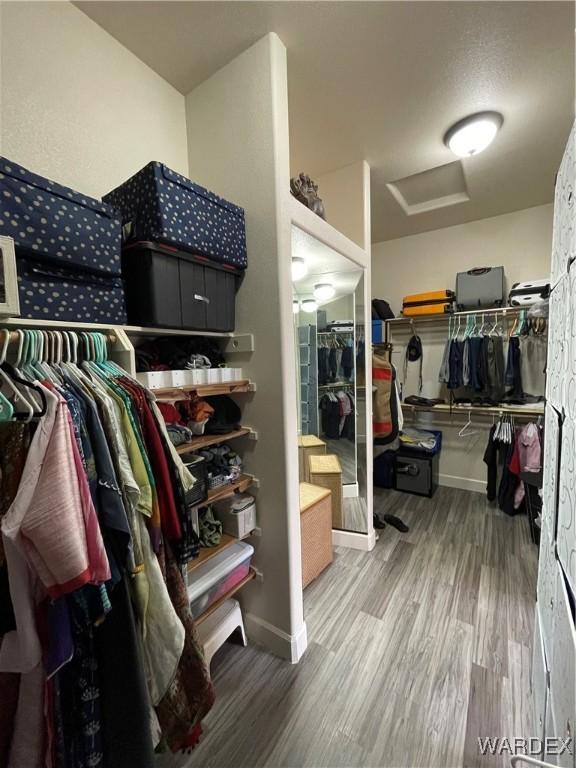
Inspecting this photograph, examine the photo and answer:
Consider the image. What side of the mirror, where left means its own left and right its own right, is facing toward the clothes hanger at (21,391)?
right

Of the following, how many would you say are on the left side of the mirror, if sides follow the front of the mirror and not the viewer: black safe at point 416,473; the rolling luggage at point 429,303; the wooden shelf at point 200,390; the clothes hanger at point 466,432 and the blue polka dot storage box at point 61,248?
3

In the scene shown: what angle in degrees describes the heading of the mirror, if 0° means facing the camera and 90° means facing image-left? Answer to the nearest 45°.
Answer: approximately 315°

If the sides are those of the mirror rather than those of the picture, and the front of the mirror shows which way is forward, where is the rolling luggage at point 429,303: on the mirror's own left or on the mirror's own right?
on the mirror's own left

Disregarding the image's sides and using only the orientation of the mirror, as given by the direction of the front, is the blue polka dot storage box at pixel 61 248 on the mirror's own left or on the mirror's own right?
on the mirror's own right

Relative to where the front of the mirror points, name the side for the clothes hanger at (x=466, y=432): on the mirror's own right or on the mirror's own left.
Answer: on the mirror's own left

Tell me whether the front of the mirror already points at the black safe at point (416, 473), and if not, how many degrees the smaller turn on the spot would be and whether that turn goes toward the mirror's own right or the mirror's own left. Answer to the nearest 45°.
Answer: approximately 90° to the mirror's own left

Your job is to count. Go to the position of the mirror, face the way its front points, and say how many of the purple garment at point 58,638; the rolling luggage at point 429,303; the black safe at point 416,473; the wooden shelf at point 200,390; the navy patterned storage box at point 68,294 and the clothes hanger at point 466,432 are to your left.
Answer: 3

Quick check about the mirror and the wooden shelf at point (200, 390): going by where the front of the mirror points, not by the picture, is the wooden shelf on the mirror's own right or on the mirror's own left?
on the mirror's own right

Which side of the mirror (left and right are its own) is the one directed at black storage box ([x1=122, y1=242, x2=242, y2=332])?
right

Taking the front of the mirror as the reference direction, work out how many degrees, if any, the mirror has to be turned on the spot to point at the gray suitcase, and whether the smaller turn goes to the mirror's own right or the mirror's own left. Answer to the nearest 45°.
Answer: approximately 90° to the mirror's own left

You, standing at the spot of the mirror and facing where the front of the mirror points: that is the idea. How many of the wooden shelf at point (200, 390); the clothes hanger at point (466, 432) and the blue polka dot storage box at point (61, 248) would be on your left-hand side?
1
